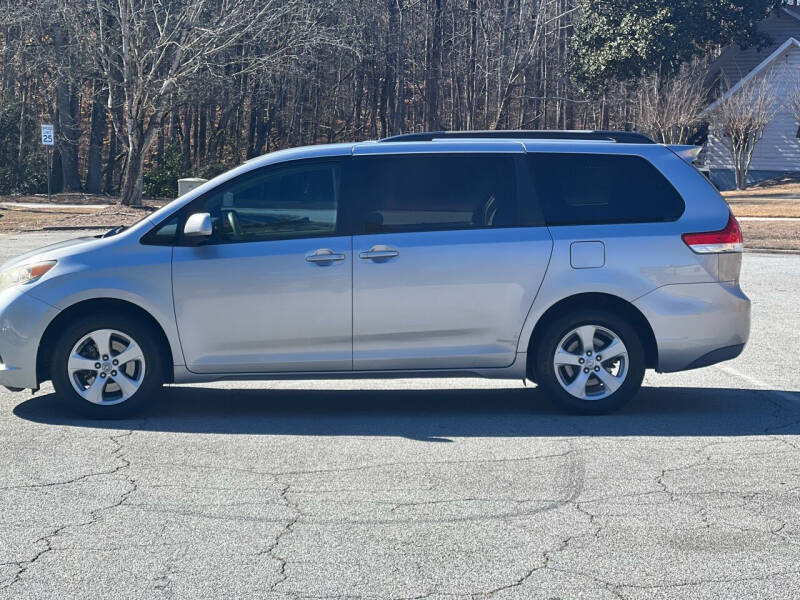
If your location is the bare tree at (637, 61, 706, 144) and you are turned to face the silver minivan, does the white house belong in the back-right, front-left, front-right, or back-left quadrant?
back-left

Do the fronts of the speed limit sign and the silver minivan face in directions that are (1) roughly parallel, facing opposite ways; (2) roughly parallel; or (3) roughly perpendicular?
roughly perpendicular

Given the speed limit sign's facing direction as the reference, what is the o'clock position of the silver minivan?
The silver minivan is roughly at 12 o'clock from the speed limit sign.

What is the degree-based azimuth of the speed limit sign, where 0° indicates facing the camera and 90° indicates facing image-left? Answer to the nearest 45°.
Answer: approximately 0°

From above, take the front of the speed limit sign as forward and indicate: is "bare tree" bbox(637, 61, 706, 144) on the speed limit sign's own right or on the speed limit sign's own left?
on the speed limit sign's own left

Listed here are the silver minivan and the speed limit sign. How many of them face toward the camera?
1

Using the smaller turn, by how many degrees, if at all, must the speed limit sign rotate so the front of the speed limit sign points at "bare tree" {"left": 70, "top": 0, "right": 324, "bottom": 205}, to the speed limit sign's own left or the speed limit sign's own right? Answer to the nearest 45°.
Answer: approximately 45° to the speed limit sign's own left

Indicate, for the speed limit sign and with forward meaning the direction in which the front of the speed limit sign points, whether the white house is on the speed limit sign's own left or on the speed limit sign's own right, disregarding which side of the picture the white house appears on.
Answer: on the speed limit sign's own left

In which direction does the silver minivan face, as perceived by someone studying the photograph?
facing to the left of the viewer

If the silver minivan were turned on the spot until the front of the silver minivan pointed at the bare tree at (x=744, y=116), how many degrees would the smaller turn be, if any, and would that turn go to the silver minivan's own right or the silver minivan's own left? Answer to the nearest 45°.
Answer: approximately 90° to the silver minivan's own right

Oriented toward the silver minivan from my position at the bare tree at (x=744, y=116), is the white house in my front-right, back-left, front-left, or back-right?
back-left
